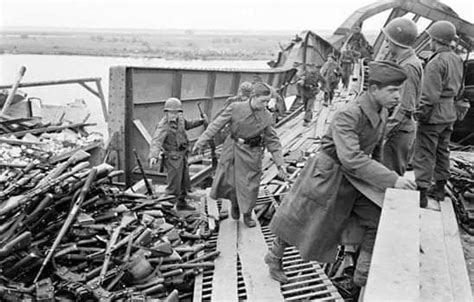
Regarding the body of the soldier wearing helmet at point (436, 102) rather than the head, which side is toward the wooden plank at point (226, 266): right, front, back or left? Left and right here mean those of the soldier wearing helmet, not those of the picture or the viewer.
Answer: left

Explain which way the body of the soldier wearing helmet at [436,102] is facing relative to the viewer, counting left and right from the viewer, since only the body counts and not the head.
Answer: facing away from the viewer and to the left of the viewer

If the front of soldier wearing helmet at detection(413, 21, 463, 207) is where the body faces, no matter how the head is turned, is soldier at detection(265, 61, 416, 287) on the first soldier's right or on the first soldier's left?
on the first soldier's left

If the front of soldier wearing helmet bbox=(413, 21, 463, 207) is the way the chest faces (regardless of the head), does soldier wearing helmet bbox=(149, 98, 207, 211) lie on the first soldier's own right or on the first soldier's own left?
on the first soldier's own left

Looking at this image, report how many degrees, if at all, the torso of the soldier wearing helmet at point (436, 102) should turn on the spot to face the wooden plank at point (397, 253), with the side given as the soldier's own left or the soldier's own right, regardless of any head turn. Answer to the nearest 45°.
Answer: approximately 135° to the soldier's own left

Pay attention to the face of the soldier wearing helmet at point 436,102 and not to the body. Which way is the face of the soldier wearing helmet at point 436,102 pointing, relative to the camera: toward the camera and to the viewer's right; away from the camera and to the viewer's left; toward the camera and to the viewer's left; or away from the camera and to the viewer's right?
away from the camera and to the viewer's left
